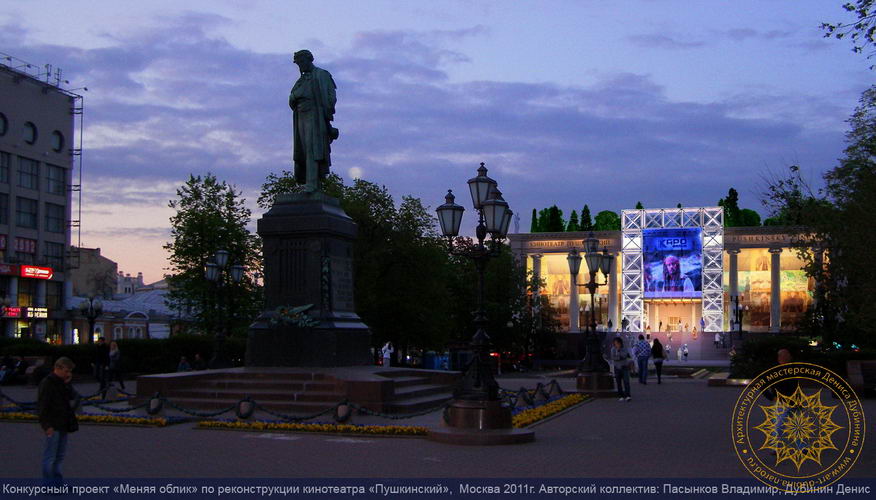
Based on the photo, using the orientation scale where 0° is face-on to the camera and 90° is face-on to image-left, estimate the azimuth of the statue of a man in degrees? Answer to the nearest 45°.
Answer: approximately 45°

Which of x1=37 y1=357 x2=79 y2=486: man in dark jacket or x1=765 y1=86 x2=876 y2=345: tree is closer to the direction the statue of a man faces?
the man in dark jacket

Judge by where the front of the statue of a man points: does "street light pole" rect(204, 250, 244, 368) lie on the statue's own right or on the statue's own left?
on the statue's own right

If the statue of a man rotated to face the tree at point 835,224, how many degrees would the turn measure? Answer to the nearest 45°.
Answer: approximately 180°

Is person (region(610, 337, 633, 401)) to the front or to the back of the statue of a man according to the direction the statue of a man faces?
to the back

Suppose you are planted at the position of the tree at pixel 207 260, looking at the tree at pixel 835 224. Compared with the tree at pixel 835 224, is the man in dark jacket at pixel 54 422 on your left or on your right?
right
